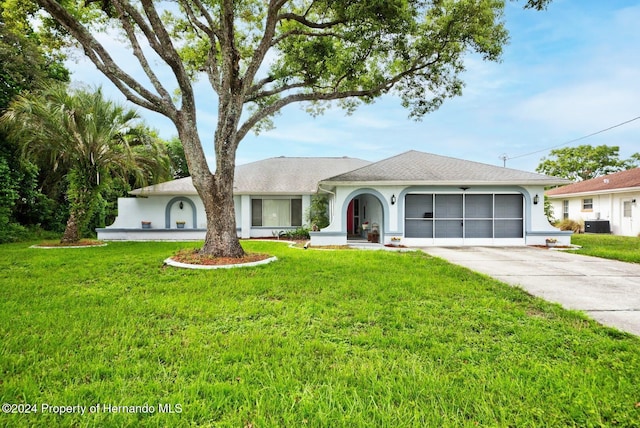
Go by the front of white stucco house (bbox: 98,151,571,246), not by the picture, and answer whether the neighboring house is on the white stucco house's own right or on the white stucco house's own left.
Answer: on the white stucco house's own left

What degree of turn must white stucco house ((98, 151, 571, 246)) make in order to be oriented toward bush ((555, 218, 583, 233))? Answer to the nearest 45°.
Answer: approximately 135° to its left

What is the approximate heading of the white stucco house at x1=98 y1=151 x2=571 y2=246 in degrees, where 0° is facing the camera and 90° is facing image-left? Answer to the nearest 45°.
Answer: approximately 0°

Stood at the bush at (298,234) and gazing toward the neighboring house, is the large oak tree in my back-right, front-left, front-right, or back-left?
back-right

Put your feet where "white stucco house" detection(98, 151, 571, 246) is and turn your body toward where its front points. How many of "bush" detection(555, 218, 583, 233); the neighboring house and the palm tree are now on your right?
1

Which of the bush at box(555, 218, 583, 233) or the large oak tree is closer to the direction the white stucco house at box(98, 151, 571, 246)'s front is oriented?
the large oak tree

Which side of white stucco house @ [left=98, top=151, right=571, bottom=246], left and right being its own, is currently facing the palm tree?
right

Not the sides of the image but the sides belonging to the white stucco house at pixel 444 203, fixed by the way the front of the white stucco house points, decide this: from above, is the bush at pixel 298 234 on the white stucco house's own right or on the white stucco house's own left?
on the white stucco house's own right

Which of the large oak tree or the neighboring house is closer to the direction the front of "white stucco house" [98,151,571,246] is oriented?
the large oak tree
